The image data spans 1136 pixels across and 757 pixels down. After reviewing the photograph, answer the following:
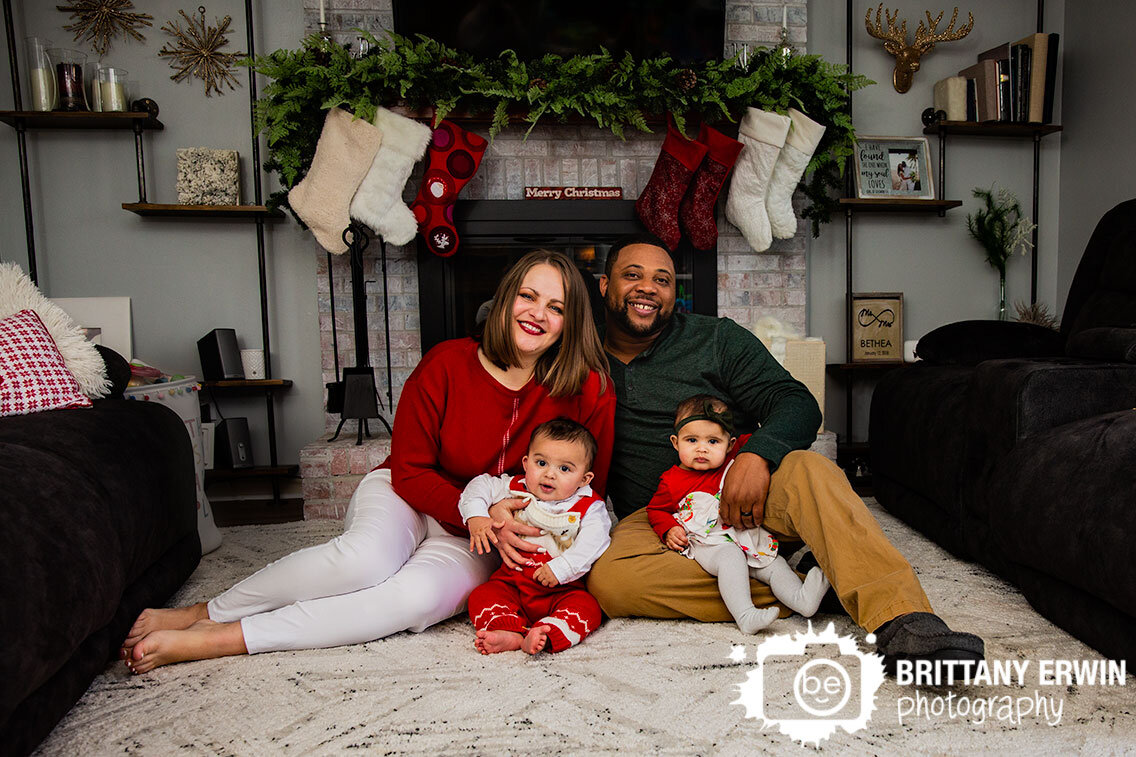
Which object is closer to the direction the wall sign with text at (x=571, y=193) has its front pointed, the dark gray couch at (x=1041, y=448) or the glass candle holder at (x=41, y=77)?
the dark gray couch

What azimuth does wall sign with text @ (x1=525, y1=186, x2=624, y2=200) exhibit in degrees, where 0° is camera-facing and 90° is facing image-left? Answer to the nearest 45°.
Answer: approximately 0°

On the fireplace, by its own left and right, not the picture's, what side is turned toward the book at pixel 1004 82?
left

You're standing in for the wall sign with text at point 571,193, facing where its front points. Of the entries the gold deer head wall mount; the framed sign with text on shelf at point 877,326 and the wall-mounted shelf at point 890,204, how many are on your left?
3

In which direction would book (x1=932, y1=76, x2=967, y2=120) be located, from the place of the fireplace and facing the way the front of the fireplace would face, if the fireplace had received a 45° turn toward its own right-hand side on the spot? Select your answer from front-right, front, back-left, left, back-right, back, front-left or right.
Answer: back-left

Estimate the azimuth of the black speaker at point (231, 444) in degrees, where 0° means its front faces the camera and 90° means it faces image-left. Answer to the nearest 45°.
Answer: approximately 315°

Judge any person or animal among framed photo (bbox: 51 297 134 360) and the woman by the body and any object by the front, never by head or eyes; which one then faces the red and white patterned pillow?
the framed photo

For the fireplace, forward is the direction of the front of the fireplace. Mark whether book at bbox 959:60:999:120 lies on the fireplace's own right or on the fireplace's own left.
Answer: on the fireplace's own left

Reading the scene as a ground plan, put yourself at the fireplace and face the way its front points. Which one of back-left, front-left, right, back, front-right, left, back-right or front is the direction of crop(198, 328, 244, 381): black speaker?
right

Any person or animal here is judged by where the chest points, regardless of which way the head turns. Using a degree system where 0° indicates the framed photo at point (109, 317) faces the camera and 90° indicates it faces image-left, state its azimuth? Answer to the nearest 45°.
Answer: approximately 0°

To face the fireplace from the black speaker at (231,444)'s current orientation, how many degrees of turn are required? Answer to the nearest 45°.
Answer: approximately 45° to its left
